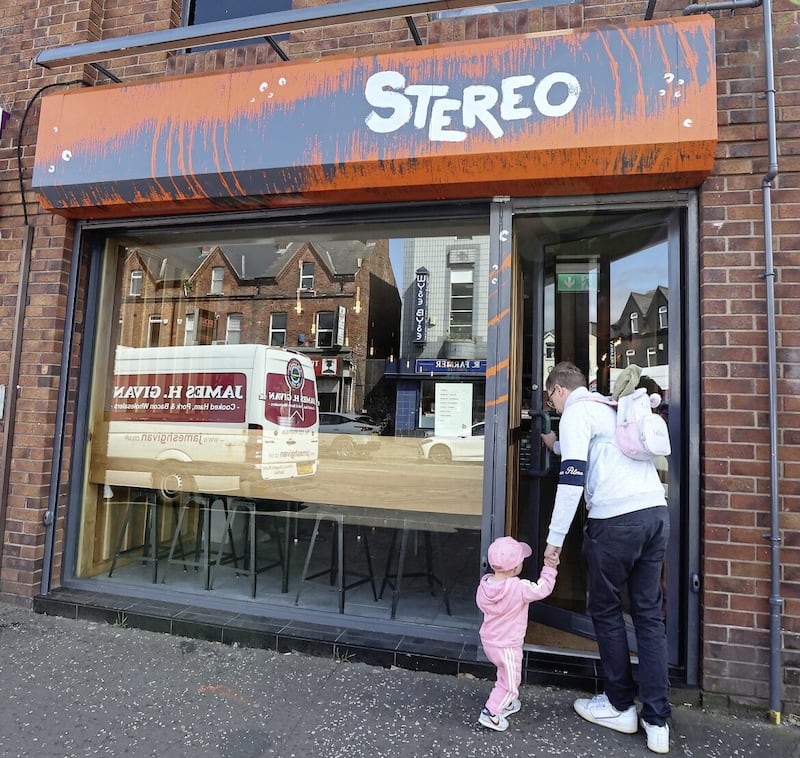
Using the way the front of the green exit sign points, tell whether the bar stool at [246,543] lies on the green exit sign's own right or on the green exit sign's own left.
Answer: on the green exit sign's own right

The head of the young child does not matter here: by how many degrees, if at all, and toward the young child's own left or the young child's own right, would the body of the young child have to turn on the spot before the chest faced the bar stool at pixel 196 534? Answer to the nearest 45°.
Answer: approximately 90° to the young child's own left

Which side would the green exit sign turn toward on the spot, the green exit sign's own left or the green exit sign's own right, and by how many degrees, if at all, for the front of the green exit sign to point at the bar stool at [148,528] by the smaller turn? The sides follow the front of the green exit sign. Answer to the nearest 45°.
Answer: approximately 90° to the green exit sign's own right

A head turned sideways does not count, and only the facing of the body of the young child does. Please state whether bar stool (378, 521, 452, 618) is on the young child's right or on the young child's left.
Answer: on the young child's left

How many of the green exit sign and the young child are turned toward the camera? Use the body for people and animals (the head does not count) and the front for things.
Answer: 1

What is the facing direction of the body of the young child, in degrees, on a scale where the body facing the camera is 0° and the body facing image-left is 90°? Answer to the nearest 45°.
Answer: approximately 225°

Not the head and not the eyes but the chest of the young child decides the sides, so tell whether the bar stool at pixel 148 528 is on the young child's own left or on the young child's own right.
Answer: on the young child's own left
